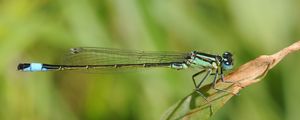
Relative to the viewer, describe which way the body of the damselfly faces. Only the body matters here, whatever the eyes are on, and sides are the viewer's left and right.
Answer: facing to the right of the viewer
